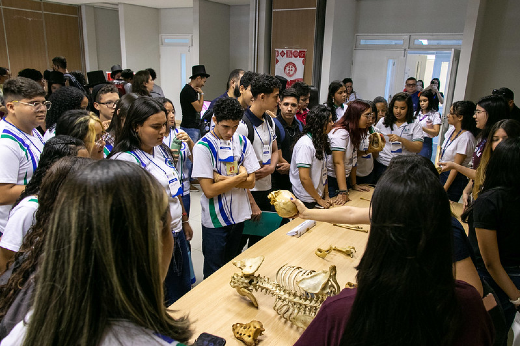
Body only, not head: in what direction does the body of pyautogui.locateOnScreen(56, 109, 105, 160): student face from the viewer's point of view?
to the viewer's right

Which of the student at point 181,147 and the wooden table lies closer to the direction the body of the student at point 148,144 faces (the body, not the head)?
the wooden table

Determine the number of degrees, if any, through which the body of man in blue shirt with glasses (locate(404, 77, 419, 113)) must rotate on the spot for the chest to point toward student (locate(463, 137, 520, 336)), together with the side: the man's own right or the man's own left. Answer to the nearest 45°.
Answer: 0° — they already face them

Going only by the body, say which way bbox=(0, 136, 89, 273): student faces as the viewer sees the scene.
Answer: to the viewer's right

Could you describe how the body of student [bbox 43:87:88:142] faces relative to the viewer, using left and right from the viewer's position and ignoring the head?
facing to the right of the viewer

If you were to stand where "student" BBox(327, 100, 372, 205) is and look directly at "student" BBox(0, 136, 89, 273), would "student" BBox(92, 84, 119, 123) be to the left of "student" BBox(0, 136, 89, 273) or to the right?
right

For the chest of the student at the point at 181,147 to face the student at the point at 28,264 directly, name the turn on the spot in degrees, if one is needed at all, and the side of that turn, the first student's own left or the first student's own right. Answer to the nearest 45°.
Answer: approximately 45° to the first student's own right

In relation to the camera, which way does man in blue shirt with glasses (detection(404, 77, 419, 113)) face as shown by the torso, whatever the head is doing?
toward the camera

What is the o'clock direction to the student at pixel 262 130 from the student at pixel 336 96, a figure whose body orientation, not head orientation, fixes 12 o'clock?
the student at pixel 262 130 is roughly at 2 o'clock from the student at pixel 336 96.

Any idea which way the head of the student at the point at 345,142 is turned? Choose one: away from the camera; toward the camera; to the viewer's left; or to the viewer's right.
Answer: to the viewer's right
